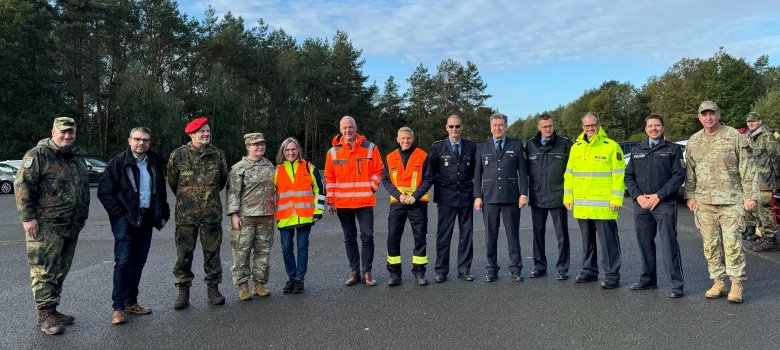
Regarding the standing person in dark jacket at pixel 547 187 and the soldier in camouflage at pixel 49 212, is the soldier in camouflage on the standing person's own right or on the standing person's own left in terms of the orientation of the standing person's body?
on the standing person's own right

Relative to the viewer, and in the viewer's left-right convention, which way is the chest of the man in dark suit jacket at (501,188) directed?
facing the viewer

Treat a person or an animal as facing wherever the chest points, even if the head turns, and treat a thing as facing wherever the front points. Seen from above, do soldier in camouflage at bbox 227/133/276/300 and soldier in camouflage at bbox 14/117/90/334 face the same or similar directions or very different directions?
same or similar directions

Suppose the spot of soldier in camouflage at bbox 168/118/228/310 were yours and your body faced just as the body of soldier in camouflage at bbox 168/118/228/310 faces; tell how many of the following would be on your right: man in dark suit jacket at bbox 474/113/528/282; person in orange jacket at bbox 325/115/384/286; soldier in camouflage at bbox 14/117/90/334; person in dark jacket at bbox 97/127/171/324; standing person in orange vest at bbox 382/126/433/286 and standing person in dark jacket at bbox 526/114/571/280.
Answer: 2

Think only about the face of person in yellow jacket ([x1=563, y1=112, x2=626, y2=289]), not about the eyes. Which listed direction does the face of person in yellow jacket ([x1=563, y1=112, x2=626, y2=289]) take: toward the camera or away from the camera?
toward the camera

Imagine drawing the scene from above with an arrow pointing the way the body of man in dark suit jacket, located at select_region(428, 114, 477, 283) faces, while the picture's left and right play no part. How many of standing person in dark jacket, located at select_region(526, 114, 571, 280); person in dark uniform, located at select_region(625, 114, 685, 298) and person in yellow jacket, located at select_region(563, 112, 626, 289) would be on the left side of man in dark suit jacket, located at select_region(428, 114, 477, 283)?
3

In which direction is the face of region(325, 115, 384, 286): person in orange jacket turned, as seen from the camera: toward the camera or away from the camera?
toward the camera

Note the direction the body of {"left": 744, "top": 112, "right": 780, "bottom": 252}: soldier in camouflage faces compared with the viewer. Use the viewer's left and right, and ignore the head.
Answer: facing the viewer and to the left of the viewer

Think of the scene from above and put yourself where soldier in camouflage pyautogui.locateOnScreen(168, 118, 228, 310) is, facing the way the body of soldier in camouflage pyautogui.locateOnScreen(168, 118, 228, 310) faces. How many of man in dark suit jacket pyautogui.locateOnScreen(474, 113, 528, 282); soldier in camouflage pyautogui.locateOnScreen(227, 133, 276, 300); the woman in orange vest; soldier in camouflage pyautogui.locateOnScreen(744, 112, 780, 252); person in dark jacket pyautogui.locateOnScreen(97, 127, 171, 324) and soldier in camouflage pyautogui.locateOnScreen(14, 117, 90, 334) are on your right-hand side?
2

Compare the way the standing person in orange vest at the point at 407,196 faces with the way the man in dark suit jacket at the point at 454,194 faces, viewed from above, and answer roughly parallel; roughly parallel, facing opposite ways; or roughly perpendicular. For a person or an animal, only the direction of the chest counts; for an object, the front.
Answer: roughly parallel

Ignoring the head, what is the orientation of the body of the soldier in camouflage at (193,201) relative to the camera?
toward the camera

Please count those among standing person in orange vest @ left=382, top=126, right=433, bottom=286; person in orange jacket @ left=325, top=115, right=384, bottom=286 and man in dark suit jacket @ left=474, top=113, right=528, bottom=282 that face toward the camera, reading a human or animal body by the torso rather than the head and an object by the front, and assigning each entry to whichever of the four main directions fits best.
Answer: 3

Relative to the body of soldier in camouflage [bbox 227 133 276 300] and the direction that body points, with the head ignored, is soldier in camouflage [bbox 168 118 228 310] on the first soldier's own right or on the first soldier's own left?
on the first soldier's own right

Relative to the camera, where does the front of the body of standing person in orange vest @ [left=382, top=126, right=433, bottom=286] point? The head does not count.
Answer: toward the camera

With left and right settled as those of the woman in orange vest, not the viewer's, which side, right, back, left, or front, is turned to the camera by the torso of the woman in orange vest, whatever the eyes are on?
front

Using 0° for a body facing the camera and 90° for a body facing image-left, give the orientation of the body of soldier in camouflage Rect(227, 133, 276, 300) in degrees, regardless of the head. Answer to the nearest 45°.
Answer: approximately 315°
